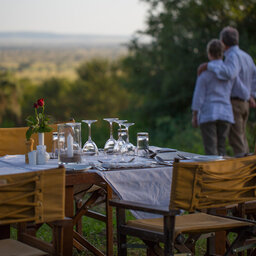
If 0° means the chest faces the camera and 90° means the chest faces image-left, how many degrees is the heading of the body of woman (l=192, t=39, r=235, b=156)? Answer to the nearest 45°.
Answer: approximately 180°

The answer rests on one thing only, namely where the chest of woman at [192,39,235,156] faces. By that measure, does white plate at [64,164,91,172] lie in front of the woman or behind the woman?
behind

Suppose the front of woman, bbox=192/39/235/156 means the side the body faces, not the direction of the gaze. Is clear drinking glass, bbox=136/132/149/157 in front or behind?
behind

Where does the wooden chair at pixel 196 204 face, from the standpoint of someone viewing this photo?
facing away from the viewer and to the left of the viewer

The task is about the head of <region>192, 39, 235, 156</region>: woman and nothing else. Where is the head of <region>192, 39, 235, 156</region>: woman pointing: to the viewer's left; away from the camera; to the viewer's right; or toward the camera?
away from the camera

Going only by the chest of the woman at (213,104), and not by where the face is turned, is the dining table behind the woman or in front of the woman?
behind

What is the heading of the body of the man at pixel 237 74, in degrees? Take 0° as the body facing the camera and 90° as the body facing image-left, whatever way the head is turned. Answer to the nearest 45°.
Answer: approximately 135°

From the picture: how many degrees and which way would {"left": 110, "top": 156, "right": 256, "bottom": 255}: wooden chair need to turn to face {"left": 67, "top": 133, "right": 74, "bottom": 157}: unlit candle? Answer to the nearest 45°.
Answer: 0° — it already faces it

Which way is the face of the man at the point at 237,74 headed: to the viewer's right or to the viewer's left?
to the viewer's left

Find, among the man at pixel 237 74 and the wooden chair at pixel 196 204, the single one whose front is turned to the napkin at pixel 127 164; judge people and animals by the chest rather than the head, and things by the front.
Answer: the wooden chair

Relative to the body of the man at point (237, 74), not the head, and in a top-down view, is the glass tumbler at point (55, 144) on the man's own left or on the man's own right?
on the man's own left

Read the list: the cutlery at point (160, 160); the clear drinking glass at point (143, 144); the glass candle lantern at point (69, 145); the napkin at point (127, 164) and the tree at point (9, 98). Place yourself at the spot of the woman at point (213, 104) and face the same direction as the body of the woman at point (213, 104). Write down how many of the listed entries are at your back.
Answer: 4
